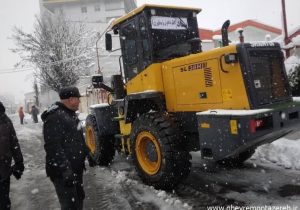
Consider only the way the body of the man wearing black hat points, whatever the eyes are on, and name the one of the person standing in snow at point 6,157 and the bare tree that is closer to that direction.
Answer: the bare tree

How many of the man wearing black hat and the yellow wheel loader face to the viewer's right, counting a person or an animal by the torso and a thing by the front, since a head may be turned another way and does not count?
1

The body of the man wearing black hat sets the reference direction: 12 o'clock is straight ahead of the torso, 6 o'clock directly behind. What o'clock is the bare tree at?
The bare tree is roughly at 9 o'clock from the man wearing black hat.

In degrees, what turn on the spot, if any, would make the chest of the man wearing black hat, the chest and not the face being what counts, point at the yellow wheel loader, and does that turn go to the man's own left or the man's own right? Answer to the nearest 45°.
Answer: approximately 45° to the man's own left

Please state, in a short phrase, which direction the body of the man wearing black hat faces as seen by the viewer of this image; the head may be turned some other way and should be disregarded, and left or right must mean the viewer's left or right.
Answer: facing to the right of the viewer

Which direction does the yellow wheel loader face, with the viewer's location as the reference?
facing away from the viewer and to the left of the viewer
